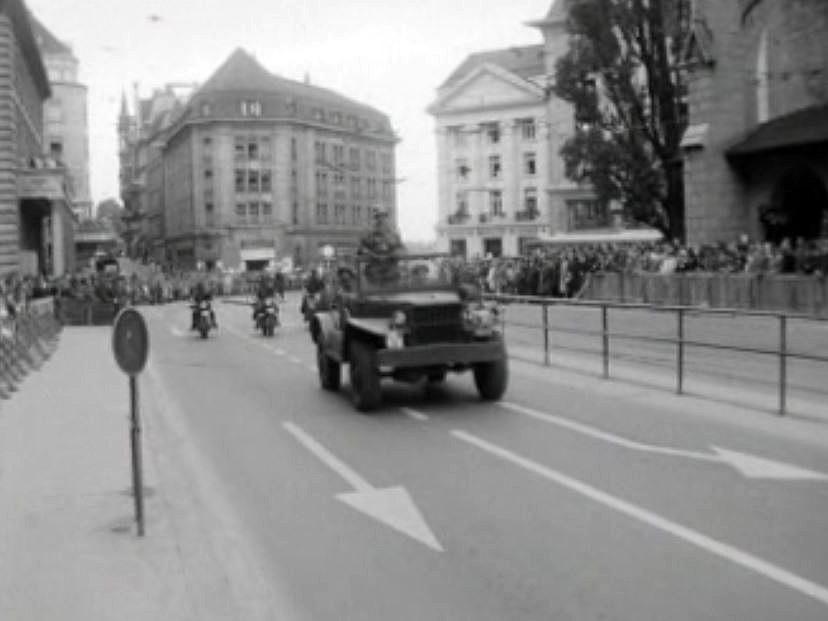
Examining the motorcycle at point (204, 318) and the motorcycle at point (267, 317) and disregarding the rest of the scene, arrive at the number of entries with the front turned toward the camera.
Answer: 2

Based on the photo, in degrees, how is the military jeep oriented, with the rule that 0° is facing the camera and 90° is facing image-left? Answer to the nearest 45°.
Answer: approximately 315°

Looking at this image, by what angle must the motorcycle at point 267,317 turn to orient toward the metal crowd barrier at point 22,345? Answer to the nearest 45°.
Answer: approximately 45° to its right

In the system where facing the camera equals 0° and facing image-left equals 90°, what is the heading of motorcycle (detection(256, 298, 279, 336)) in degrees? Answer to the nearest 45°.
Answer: approximately 0°

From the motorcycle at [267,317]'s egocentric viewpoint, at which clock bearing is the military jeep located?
The military jeep is roughly at 12 o'clock from the motorcycle.

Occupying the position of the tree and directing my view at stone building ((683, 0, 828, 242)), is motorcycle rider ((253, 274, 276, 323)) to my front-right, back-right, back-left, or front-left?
back-right

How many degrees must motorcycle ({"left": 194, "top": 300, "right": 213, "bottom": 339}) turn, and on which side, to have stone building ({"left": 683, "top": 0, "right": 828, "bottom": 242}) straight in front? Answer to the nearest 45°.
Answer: approximately 90° to its left

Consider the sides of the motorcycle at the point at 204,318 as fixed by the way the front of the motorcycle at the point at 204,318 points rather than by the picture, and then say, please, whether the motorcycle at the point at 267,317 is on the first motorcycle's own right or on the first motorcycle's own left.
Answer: on the first motorcycle's own left
